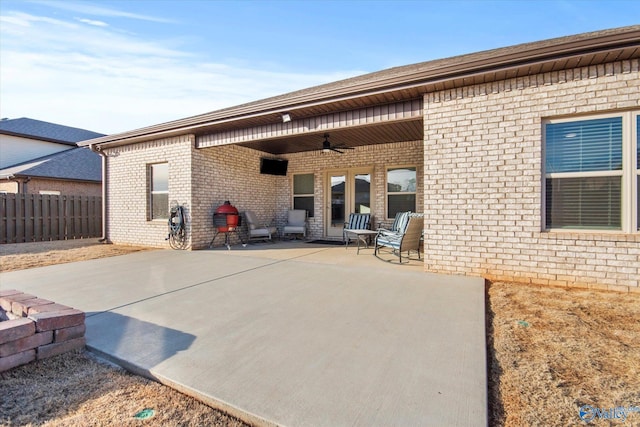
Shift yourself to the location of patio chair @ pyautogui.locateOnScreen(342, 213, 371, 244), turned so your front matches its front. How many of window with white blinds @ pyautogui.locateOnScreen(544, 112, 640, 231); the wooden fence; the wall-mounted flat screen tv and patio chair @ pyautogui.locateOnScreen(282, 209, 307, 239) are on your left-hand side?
1

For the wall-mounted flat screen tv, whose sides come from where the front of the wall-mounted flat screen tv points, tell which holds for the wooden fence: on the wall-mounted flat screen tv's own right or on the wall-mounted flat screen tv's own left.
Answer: on the wall-mounted flat screen tv's own right

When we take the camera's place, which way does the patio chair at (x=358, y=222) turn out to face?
facing the viewer and to the left of the viewer

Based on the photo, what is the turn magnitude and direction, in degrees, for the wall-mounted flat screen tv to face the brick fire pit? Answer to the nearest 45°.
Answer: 0° — it already faces it

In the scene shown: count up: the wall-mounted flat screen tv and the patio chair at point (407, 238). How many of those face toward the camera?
1

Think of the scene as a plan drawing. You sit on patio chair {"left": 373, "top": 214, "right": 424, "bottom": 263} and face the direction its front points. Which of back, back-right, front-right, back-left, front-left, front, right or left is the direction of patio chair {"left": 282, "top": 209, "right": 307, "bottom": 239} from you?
front

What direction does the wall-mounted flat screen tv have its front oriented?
toward the camera

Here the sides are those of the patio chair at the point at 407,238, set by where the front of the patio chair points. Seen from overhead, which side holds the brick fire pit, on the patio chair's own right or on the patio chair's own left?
on the patio chair's own left

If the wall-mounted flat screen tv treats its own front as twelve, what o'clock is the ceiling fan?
The ceiling fan is roughly at 11 o'clock from the wall-mounted flat screen tv.

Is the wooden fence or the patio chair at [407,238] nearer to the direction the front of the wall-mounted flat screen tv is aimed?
the patio chair

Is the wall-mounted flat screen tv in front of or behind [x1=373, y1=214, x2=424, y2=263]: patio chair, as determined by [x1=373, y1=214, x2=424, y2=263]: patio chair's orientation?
in front
